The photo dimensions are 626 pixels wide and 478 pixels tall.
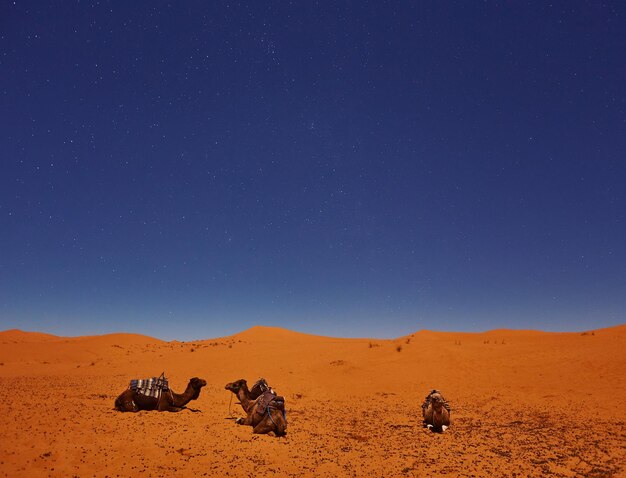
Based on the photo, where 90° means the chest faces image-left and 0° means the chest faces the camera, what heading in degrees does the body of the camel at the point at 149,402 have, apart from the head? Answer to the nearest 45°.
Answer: approximately 270°

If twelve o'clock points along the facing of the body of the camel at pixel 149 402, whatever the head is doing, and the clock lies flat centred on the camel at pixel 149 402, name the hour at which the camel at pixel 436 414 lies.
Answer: the camel at pixel 436 414 is roughly at 1 o'clock from the camel at pixel 149 402.

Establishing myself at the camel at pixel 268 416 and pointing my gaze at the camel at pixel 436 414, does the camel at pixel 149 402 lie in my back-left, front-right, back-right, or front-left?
back-left
